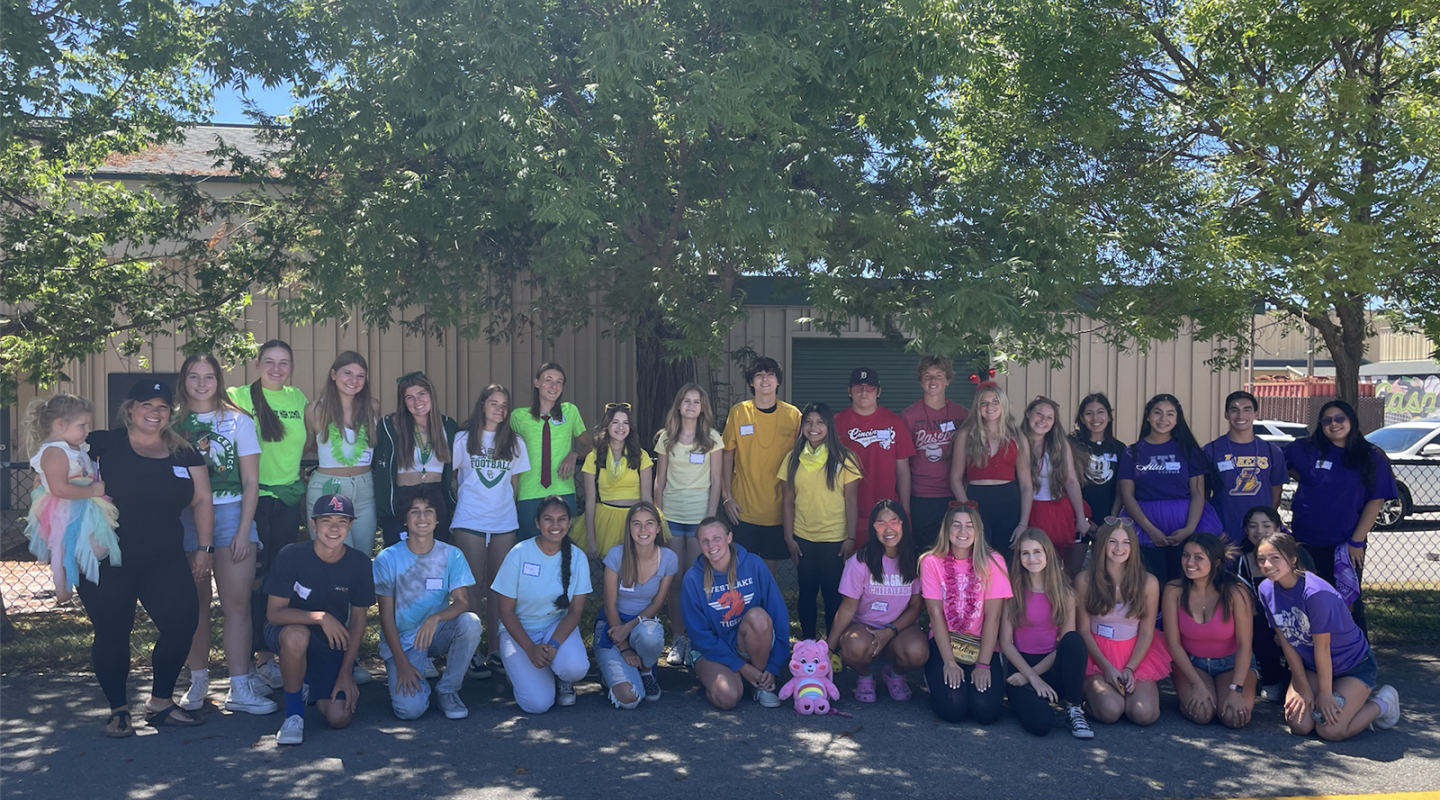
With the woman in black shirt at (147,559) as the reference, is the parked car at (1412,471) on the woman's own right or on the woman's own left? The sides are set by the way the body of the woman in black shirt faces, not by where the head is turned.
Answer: on the woman's own left

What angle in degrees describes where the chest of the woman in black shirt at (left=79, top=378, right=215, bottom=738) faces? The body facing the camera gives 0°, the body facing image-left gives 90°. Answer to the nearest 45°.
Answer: approximately 0°

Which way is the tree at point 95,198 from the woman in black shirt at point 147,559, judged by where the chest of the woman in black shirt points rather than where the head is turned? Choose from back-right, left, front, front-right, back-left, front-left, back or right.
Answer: back

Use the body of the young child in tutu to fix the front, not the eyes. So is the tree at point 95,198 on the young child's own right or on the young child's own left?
on the young child's own left

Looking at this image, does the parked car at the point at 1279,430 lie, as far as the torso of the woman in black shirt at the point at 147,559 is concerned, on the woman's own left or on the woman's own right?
on the woman's own left
